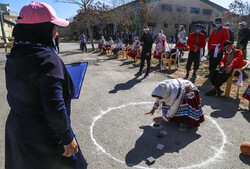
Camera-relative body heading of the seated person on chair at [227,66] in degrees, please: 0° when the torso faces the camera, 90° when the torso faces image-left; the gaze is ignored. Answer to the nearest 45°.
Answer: approximately 45°

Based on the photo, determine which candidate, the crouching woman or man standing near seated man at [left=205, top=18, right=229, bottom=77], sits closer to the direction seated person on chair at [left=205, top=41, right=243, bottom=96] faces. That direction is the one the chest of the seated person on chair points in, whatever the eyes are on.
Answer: the crouching woman

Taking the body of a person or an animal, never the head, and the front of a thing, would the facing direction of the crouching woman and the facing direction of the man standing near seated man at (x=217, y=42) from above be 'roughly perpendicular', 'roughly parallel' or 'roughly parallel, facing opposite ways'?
roughly perpendicular

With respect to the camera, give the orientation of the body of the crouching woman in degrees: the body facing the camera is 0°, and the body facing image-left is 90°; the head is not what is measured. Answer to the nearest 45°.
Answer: approximately 90°

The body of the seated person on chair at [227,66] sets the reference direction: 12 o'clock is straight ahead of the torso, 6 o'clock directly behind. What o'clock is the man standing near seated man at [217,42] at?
The man standing near seated man is roughly at 4 o'clock from the seated person on chair.

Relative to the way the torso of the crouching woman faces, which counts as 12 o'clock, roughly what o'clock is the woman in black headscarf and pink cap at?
The woman in black headscarf and pink cap is roughly at 10 o'clock from the crouching woman.

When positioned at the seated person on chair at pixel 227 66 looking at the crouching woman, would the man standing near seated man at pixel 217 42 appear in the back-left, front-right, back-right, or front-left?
back-right

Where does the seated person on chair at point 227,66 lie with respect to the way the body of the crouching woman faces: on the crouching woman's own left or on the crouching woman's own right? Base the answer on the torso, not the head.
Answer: on the crouching woman's own right

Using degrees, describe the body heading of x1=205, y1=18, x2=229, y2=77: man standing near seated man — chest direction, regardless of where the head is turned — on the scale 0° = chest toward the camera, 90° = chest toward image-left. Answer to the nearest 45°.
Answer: approximately 0°

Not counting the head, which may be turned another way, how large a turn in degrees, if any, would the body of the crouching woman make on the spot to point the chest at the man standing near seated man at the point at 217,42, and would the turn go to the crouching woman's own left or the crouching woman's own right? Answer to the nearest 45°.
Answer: approximately 90° to the crouching woman's own right

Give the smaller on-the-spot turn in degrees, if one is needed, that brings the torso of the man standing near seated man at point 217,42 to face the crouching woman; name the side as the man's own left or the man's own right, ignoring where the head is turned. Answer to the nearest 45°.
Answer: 0° — they already face them

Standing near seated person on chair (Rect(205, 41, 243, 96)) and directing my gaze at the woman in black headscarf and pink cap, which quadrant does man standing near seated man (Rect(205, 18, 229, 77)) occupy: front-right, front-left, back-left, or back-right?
back-right

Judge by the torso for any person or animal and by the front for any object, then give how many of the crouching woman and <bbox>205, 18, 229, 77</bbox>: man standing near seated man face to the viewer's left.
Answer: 1

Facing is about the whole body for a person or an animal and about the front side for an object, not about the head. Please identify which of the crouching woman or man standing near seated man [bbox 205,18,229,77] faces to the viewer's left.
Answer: the crouching woman

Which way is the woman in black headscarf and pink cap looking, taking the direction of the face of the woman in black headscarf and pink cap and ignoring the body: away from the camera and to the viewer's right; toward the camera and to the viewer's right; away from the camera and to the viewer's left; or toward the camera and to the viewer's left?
away from the camera and to the viewer's right
